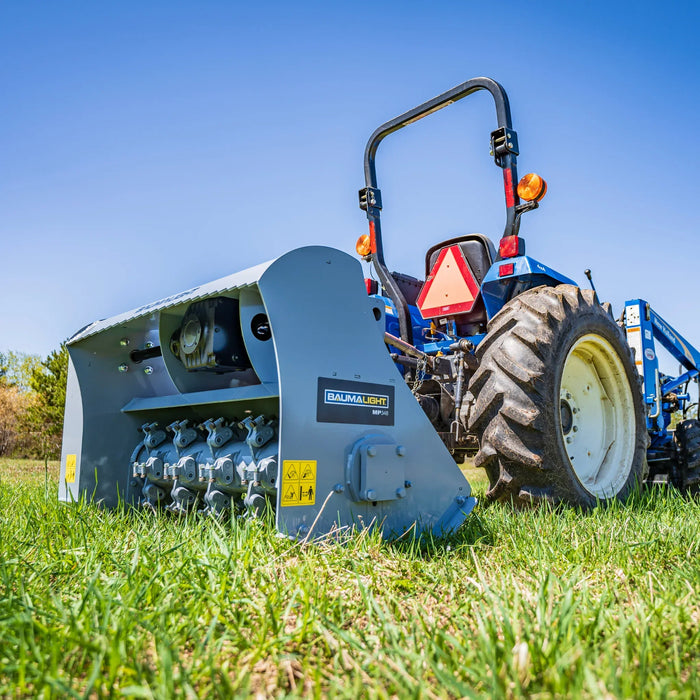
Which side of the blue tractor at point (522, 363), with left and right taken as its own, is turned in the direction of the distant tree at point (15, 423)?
left

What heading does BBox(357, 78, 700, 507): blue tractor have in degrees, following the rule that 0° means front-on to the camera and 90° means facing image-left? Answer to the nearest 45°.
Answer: approximately 225°

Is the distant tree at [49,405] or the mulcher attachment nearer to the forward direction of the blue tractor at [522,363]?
the distant tree
